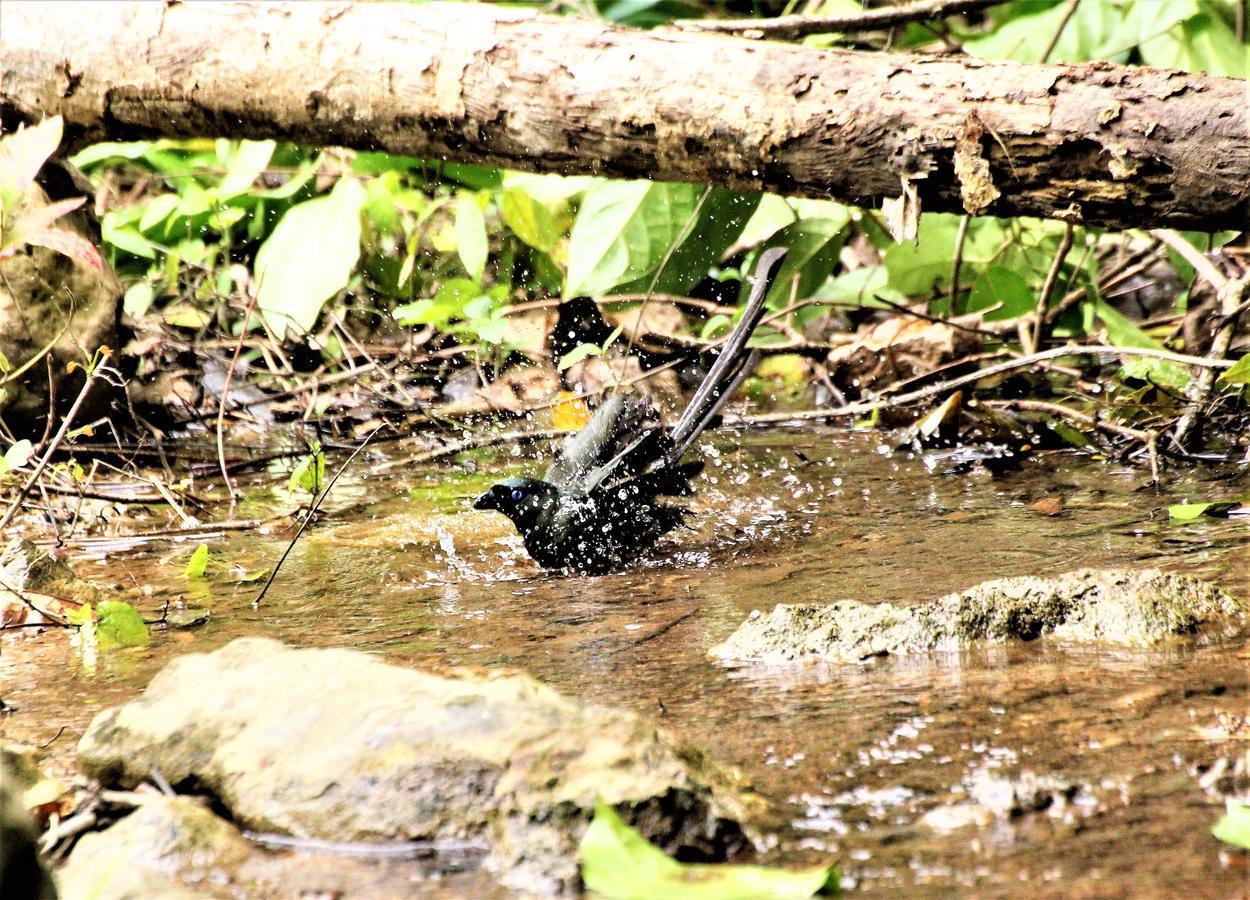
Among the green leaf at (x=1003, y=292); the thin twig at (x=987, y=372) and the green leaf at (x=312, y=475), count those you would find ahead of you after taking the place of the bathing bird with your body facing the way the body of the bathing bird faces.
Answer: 1

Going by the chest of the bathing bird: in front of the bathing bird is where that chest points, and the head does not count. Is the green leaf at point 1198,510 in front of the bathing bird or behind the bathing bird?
behind

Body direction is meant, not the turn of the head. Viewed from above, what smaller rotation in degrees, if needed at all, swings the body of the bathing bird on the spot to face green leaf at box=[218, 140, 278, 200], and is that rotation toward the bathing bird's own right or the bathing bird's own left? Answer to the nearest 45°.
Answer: approximately 45° to the bathing bird's own right

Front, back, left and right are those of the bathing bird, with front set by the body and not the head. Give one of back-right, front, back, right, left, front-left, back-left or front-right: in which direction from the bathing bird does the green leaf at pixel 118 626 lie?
front-left

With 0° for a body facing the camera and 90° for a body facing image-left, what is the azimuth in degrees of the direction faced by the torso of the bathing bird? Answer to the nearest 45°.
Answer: approximately 90°

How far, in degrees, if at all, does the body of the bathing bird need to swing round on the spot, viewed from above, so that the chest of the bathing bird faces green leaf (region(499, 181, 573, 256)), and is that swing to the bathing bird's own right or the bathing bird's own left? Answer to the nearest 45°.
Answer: approximately 90° to the bathing bird's own right

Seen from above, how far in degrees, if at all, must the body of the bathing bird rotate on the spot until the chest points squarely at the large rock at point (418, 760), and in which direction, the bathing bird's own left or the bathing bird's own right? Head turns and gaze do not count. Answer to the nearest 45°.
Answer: approximately 90° to the bathing bird's own left

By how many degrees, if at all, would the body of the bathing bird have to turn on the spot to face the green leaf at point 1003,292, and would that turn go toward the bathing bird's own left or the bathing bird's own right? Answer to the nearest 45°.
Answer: approximately 135° to the bathing bird's own right

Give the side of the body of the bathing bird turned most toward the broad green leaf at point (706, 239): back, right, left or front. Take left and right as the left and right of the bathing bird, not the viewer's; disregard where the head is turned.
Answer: right

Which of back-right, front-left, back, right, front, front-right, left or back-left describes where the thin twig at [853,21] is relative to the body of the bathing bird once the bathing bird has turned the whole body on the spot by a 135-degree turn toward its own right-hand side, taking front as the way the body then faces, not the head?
front

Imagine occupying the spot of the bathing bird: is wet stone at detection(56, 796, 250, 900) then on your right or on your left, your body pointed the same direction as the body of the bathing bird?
on your left

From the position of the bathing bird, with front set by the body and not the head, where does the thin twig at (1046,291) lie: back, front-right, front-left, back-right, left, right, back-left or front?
back-right

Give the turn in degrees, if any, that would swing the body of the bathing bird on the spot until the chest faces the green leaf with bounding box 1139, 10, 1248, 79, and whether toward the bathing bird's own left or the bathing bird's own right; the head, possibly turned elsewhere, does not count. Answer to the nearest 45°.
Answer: approximately 135° to the bathing bird's own right

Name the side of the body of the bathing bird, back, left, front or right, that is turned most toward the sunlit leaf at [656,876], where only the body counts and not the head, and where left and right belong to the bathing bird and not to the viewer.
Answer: left

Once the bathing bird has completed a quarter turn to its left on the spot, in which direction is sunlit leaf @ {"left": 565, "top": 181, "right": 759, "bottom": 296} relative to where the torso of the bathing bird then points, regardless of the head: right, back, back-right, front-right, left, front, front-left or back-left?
back
